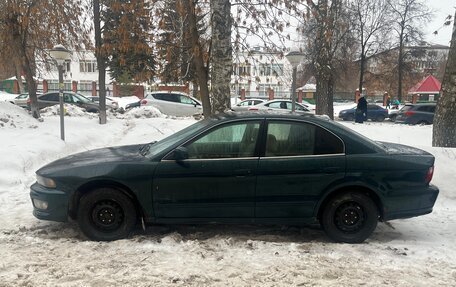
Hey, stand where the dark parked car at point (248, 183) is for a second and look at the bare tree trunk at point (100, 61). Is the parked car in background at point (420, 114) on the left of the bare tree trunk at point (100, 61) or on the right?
right

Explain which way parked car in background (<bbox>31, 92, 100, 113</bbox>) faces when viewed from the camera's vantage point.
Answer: facing to the right of the viewer

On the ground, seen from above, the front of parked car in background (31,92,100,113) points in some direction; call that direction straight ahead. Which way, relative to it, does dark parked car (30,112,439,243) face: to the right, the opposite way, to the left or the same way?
the opposite way

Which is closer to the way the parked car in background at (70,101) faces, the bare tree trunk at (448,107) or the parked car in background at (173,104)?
the parked car in background

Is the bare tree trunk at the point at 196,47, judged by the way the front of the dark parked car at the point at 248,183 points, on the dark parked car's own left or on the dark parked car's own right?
on the dark parked car's own right

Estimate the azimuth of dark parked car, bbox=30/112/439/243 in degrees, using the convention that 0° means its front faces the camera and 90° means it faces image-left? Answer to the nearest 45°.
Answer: approximately 90°
